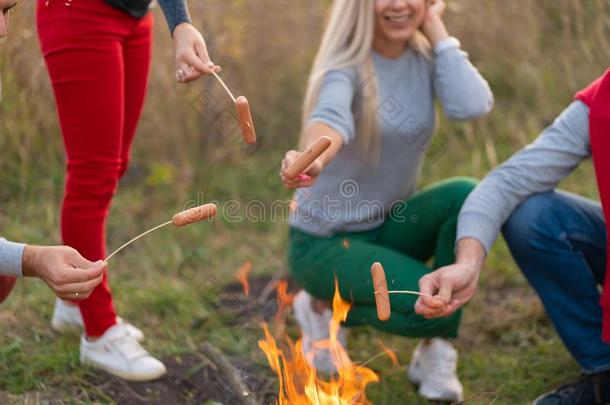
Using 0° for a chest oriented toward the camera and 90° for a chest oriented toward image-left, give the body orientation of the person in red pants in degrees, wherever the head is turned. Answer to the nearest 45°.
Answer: approximately 315°

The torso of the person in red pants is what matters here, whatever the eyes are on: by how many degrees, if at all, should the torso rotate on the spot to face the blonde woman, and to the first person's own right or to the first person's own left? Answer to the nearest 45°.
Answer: approximately 45° to the first person's own left

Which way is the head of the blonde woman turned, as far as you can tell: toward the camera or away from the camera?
toward the camera
